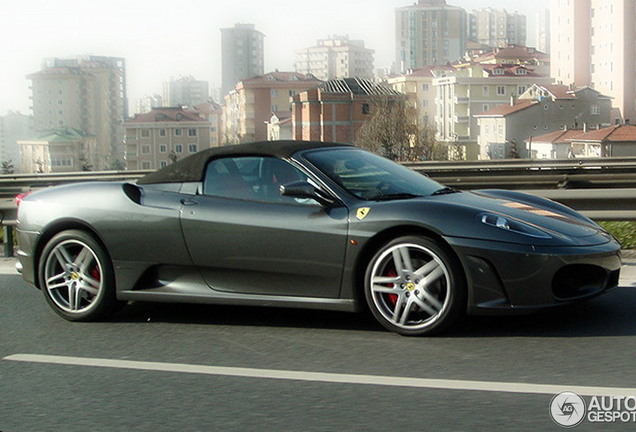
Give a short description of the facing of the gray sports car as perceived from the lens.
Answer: facing the viewer and to the right of the viewer
